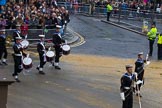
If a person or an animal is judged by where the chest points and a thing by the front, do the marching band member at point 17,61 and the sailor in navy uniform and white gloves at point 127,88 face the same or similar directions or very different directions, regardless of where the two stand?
same or similar directions

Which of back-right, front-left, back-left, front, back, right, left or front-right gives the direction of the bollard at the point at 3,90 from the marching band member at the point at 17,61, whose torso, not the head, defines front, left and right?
front-right

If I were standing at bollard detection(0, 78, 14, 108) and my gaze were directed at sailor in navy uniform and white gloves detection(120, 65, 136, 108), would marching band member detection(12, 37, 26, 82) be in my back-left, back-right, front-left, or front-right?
front-left

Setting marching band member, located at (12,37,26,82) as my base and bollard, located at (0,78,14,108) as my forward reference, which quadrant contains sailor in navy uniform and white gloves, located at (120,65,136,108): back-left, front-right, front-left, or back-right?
front-left

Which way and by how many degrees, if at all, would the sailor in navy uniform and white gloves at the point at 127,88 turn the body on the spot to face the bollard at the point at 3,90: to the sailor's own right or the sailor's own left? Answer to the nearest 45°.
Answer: approximately 45° to the sailor's own right

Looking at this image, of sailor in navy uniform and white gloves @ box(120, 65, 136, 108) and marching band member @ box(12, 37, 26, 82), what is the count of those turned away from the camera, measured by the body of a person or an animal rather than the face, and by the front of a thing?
0

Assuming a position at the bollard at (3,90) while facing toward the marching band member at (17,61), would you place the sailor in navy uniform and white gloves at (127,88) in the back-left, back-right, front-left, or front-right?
front-right
